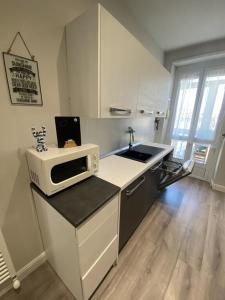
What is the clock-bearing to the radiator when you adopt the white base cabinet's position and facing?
The radiator is roughly at 5 o'clock from the white base cabinet.

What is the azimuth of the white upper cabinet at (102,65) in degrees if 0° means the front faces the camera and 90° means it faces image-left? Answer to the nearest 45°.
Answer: approximately 315°

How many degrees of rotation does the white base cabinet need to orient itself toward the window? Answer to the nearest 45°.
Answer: approximately 90° to its left
